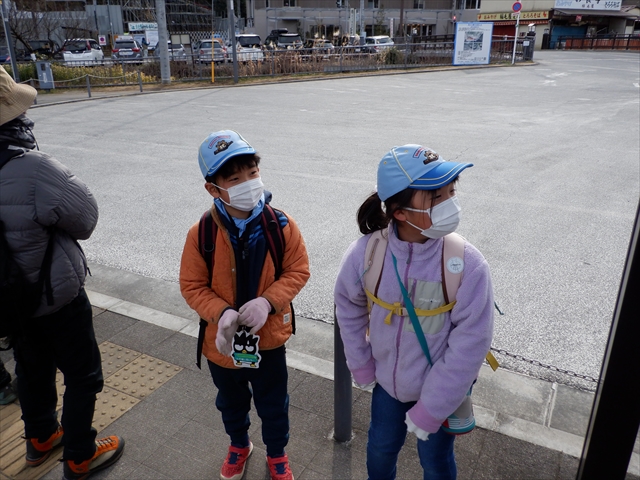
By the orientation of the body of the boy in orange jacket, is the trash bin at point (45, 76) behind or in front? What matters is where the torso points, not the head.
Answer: behind

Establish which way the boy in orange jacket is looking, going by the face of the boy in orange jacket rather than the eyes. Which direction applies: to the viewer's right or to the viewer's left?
to the viewer's right

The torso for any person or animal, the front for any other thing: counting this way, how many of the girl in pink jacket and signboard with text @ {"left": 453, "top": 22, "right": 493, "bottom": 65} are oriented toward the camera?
2

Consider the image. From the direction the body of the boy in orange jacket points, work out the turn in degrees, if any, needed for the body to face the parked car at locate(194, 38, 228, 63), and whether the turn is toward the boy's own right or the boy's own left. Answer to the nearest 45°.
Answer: approximately 180°

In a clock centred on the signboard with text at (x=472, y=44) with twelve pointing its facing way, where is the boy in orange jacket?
The boy in orange jacket is roughly at 12 o'clock from the signboard with text.

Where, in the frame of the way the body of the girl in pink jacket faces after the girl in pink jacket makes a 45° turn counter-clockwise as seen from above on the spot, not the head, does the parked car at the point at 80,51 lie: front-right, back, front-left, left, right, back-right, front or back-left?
back

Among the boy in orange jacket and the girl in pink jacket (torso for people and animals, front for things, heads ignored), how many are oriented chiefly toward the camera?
2
